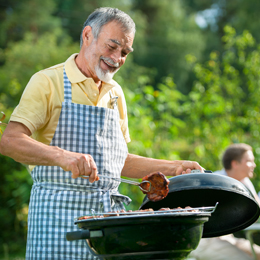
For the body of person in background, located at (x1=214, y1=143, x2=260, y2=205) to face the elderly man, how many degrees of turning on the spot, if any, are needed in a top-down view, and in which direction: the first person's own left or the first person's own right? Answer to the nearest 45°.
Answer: approximately 90° to the first person's own right

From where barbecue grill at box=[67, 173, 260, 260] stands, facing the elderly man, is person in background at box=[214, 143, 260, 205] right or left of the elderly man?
right

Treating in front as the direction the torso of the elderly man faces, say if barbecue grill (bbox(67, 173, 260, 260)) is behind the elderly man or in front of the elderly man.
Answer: in front

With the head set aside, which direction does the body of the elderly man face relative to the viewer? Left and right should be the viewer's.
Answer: facing the viewer and to the right of the viewer

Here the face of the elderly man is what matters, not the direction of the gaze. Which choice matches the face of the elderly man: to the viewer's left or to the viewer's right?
to the viewer's right
